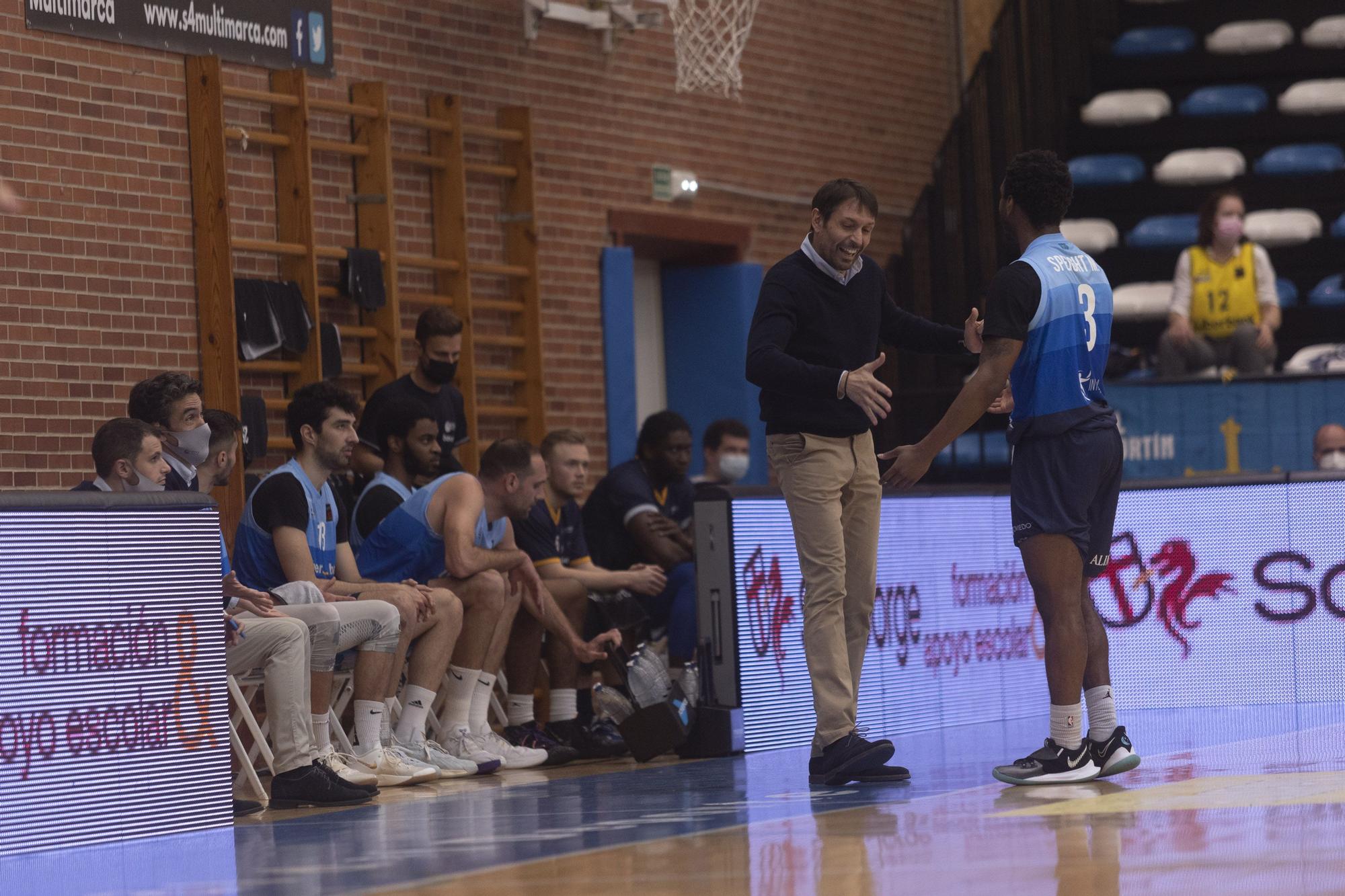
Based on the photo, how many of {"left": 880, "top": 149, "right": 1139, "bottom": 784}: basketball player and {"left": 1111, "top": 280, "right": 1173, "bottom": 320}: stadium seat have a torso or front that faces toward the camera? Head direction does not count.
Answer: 1

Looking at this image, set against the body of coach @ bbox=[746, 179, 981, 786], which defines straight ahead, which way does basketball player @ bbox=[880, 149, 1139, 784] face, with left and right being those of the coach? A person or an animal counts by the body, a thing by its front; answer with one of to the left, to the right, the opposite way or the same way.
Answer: the opposite way

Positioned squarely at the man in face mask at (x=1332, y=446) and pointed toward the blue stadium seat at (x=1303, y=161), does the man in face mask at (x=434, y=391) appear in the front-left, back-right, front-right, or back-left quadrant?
back-left

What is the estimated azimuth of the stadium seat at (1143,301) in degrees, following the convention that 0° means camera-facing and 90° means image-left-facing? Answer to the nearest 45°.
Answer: approximately 0°

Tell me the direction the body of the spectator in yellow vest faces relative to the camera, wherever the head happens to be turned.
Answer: toward the camera

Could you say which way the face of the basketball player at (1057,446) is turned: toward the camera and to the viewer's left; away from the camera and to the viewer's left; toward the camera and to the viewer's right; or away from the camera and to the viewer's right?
away from the camera and to the viewer's left

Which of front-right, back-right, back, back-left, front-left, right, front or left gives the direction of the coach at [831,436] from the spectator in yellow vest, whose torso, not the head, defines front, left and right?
front

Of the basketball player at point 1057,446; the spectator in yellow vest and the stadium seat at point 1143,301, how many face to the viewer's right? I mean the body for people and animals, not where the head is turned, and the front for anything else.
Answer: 0

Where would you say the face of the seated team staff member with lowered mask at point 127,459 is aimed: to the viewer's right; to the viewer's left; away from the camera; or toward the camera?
to the viewer's right

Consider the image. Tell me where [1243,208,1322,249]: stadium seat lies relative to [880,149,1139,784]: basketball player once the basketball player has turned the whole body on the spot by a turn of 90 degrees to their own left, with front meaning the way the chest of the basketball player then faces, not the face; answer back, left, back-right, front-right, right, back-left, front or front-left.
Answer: back-right

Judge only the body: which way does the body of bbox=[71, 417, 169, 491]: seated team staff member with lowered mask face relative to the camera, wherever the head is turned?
to the viewer's right

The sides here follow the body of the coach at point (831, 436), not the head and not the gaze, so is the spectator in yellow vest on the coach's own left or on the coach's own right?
on the coach's own left

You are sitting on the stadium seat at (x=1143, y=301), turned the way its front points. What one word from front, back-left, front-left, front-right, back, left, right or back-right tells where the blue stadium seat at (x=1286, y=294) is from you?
left

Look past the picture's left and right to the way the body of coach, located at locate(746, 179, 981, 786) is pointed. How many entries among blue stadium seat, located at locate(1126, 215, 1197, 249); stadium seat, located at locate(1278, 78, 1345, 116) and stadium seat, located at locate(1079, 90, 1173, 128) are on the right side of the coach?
0

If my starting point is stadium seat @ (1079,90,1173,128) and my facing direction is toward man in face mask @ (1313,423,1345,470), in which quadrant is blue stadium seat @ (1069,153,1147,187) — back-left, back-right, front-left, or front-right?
front-right

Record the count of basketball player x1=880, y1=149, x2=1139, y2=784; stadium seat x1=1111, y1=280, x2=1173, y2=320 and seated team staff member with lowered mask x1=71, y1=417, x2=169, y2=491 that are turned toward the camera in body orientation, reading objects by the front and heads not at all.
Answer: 1
